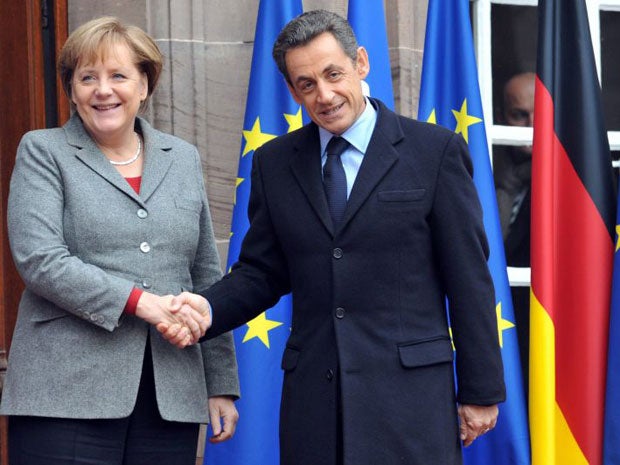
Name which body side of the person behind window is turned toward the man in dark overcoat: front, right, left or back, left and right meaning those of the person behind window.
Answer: front

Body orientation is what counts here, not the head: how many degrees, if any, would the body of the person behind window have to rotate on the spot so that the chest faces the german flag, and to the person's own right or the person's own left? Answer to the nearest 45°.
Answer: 0° — they already face it

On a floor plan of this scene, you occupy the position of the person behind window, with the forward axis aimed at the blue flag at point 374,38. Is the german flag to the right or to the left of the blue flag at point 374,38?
left

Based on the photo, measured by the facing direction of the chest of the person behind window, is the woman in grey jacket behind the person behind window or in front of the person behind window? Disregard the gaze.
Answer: in front

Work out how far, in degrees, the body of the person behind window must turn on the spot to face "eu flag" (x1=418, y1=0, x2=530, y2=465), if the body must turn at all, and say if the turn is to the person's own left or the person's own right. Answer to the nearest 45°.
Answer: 0° — they already face it
